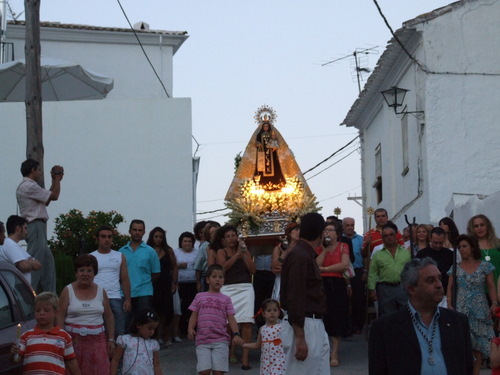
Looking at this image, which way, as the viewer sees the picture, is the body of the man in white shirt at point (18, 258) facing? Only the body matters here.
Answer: to the viewer's right

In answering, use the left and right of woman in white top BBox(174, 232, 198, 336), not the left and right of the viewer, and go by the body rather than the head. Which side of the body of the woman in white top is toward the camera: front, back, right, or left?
front

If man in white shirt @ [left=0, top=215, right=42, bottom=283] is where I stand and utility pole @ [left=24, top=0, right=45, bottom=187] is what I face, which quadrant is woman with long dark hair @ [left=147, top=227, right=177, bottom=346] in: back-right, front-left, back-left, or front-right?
front-right

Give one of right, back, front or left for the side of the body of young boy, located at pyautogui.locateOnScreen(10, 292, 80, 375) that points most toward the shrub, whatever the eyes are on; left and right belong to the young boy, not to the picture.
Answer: back

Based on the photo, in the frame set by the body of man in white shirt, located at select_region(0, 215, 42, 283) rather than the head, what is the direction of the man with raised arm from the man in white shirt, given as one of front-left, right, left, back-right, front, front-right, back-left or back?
left

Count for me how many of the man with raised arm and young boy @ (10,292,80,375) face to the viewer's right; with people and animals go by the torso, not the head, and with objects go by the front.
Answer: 1

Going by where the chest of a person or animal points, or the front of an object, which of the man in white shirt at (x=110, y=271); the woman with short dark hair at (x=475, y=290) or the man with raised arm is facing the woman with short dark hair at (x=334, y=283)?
the man with raised arm

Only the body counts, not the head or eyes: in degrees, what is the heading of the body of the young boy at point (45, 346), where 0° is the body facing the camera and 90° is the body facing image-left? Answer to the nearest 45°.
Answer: approximately 0°

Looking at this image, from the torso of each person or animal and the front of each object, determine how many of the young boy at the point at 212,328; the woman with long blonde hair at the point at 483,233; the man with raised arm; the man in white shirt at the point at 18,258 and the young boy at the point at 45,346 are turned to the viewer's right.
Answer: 2

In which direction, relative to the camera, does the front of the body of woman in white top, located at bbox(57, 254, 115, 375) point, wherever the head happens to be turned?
toward the camera

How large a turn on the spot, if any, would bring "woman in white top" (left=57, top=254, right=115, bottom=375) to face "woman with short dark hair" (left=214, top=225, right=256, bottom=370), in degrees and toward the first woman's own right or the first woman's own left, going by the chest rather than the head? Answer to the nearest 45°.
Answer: approximately 135° to the first woman's own left

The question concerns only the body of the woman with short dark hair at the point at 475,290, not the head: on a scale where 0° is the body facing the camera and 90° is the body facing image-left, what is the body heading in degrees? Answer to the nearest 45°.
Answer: approximately 0°
